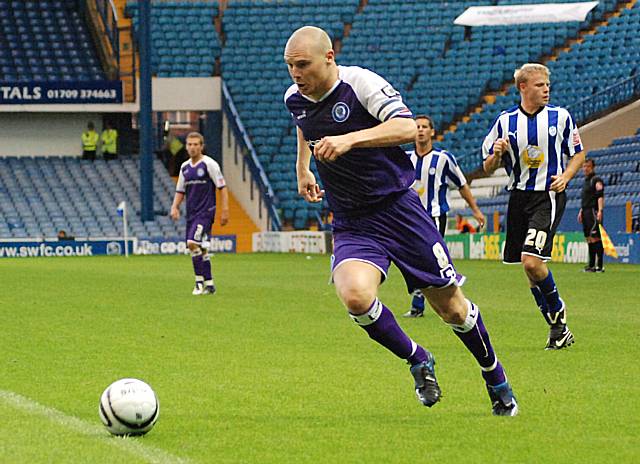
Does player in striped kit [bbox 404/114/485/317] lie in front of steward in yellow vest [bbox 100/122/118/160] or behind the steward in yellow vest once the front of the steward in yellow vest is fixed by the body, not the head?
in front

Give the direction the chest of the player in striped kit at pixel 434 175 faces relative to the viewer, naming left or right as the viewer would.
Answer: facing the viewer and to the left of the viewer

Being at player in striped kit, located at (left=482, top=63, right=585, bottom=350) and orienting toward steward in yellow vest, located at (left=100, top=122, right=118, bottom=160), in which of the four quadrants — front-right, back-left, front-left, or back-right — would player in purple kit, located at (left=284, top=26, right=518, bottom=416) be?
back-left

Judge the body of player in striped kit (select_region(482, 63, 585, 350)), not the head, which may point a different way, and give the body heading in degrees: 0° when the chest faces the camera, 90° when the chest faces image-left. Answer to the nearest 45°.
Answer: approximately 0°

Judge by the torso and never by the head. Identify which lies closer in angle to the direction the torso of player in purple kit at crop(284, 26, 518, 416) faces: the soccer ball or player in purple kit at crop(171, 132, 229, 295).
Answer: the soccer ball

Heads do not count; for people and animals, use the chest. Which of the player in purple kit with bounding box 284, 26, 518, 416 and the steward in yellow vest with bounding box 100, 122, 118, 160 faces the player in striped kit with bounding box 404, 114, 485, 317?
the steward in yellow vest

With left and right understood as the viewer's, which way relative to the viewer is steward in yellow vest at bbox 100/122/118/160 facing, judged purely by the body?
facing the viewer

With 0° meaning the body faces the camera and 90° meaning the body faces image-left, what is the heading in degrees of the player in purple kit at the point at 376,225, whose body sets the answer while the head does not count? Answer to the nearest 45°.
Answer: approximately 45°

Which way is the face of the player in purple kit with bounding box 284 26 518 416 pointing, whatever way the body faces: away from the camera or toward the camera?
toward the camera

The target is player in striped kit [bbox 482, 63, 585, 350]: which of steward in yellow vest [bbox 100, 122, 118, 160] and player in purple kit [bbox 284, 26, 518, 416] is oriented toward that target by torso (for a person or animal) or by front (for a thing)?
the steward in yellow vest

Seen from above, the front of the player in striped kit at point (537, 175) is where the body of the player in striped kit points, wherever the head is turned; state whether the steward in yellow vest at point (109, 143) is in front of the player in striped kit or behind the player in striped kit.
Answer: behind

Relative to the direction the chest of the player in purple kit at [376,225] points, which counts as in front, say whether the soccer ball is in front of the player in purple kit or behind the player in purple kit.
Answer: in front

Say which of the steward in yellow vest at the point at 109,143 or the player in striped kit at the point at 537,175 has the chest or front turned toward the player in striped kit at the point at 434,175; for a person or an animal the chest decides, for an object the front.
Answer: the steward in yellow vest

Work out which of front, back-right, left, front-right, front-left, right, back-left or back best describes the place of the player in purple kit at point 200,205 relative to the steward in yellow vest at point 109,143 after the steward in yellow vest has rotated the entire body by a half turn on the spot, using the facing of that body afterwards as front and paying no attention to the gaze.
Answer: back
